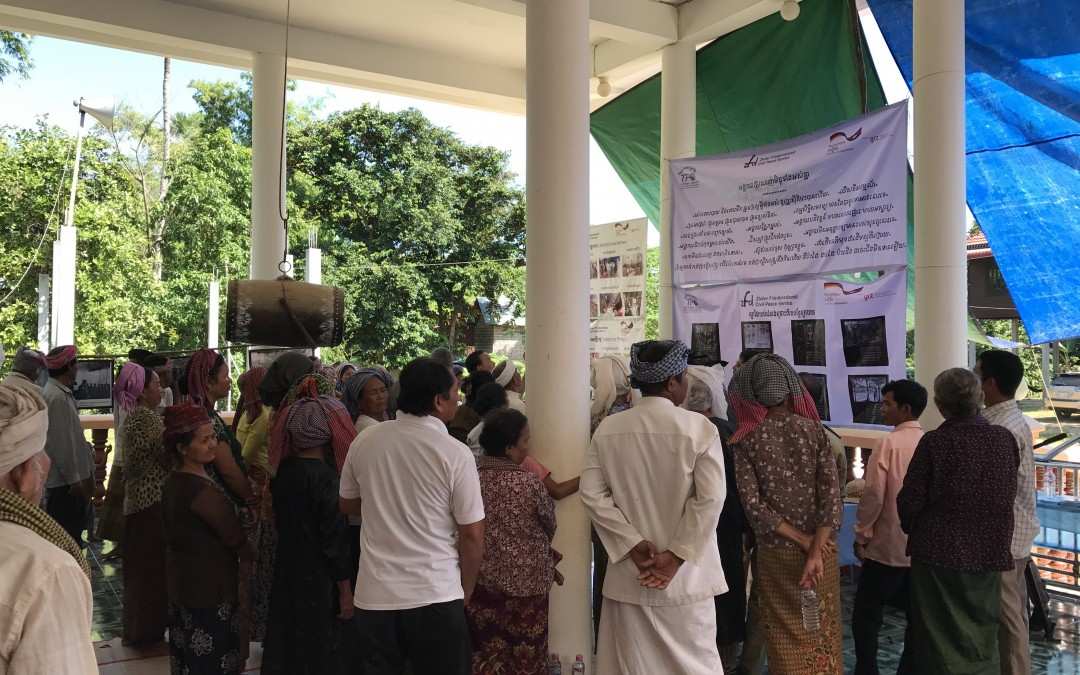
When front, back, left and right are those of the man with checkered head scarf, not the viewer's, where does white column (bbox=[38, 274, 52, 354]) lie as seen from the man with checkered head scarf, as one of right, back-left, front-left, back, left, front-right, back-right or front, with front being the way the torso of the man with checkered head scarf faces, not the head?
front-left

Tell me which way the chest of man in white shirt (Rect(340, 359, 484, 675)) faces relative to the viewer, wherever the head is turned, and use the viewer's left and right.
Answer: facing away from the viewer and to the right of the viewer

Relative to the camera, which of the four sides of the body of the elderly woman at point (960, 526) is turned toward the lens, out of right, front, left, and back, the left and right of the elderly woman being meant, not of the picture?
back

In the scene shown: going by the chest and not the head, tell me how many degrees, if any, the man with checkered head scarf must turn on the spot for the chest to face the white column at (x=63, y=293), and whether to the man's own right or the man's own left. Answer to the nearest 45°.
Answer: approximately 45° to the man's own left

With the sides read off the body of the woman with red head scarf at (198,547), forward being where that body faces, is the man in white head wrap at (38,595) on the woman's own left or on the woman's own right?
on the woman's own right

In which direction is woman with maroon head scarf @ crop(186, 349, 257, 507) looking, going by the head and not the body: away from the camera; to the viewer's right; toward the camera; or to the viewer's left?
to the viewer's right

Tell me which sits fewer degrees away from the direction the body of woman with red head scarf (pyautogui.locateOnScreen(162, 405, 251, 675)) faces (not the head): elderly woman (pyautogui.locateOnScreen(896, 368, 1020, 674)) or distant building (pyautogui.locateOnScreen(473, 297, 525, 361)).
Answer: the elderly woman

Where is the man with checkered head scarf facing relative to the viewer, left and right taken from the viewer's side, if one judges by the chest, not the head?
facing away from the viewer

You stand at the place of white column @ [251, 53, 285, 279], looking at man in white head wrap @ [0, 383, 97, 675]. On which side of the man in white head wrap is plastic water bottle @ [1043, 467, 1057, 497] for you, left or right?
left

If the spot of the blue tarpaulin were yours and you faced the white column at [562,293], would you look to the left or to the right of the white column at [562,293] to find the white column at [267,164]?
right

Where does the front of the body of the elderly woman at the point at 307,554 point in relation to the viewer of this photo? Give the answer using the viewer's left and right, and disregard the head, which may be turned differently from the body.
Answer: facing away from the viewer and to the right of the viewer

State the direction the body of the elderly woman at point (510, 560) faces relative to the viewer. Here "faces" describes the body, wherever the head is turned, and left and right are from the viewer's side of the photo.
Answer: facing away from the viewer and to the right of the viewer

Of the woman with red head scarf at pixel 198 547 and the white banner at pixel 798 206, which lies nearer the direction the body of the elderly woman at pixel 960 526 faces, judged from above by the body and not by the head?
the white banner
